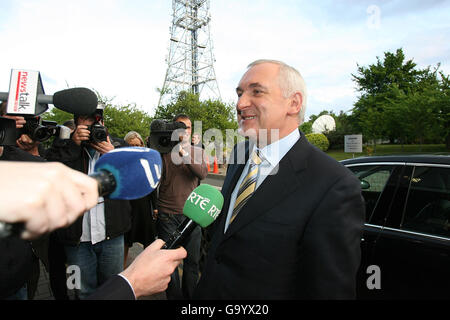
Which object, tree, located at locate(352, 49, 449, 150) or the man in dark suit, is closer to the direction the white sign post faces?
the man in dark suit

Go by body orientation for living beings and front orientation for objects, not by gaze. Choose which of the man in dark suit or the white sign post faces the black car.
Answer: the white sign post

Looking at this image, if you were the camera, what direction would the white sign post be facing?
facing the viewer

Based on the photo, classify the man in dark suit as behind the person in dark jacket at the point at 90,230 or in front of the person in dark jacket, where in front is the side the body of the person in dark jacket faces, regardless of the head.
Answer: in front

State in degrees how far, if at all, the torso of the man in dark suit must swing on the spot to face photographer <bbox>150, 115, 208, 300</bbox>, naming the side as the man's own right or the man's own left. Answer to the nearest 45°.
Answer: approximately 90° to the man's own right

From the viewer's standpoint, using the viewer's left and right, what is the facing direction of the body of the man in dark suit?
facing the viewer and to the left of the viewer

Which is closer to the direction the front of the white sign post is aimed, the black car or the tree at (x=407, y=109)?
the black car

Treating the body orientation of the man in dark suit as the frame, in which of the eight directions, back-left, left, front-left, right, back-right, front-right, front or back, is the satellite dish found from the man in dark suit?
back-right

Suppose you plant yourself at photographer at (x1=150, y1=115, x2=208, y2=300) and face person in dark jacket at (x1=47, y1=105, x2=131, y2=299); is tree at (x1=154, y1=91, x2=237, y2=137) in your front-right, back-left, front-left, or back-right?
back-right

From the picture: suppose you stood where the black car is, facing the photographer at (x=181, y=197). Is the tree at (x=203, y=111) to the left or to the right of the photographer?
right
